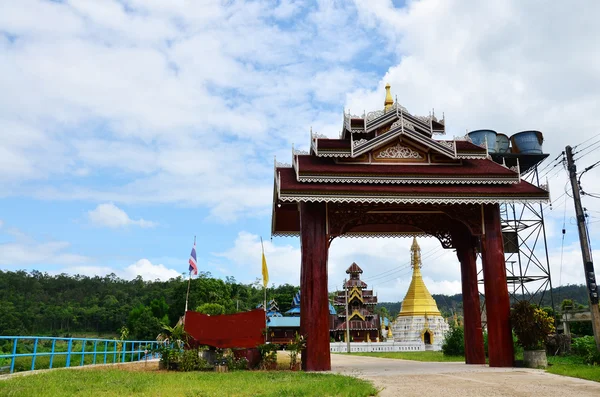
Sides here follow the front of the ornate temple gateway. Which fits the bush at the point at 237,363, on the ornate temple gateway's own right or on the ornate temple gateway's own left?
on the ornate temple gateway's own right

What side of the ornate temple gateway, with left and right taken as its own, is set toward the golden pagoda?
back

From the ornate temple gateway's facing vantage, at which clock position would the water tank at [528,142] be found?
The water tank is roughly at 7 o'clock from the ornate temple gateway.

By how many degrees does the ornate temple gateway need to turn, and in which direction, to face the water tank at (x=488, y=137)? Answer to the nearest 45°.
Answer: approximately 180°

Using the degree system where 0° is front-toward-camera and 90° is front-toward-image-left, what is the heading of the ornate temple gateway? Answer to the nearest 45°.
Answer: approximately 0°

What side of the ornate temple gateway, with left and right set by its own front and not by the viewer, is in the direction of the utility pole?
left

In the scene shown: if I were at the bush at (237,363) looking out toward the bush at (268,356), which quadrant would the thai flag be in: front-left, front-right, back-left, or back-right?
back-left

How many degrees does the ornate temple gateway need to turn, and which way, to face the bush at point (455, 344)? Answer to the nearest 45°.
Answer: approximately 180°

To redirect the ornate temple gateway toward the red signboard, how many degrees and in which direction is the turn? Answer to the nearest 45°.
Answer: approximately 90° to its right

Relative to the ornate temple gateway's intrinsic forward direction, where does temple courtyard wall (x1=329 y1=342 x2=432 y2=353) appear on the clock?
The temple courtyard wall is roughly at 6 o'clock from the ornate temple gateway.
